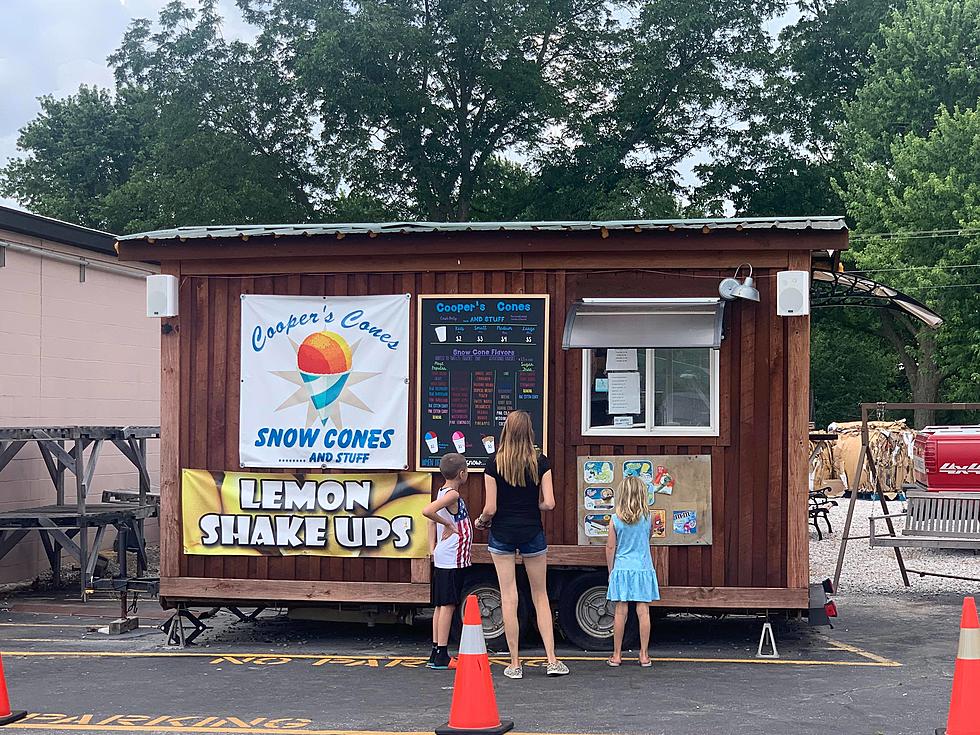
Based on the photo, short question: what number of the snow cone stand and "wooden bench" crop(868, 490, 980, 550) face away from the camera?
0

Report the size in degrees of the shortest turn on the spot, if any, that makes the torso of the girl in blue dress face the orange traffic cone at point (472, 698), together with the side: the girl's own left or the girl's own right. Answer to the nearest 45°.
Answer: approximately 180°

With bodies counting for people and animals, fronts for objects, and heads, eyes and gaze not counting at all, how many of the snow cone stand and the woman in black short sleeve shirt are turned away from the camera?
1

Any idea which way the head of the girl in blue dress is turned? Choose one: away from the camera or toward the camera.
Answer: away from the camera

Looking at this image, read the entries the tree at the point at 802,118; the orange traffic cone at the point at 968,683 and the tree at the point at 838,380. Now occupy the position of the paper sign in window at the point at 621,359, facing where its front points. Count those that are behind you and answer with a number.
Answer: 2

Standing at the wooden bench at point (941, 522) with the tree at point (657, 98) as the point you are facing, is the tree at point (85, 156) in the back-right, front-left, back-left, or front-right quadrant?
front-left

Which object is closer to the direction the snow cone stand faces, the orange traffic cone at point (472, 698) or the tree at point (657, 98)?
the orange traffic cone

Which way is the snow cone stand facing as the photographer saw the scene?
facing the viewer

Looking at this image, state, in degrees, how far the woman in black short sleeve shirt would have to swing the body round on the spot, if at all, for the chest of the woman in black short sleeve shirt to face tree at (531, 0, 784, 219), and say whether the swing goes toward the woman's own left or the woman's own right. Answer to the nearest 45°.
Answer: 0° — they already face it

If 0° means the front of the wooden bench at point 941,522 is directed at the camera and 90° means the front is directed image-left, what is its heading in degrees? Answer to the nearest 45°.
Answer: approximately 45°

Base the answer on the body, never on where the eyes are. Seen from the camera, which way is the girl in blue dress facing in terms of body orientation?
away from the camera

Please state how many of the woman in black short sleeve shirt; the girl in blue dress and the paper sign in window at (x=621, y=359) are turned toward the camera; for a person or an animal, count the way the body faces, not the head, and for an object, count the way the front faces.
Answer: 1

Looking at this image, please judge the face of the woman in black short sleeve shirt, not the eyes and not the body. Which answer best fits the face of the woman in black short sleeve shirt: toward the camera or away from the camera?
away from the camera

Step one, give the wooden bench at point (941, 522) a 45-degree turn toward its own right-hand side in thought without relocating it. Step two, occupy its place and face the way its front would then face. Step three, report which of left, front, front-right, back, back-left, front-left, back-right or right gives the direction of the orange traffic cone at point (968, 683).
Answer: left

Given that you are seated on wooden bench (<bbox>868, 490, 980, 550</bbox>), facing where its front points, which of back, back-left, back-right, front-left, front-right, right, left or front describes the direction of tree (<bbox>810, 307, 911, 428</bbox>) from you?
back-right

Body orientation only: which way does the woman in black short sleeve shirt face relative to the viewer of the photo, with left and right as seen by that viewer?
facing away from the viewer
